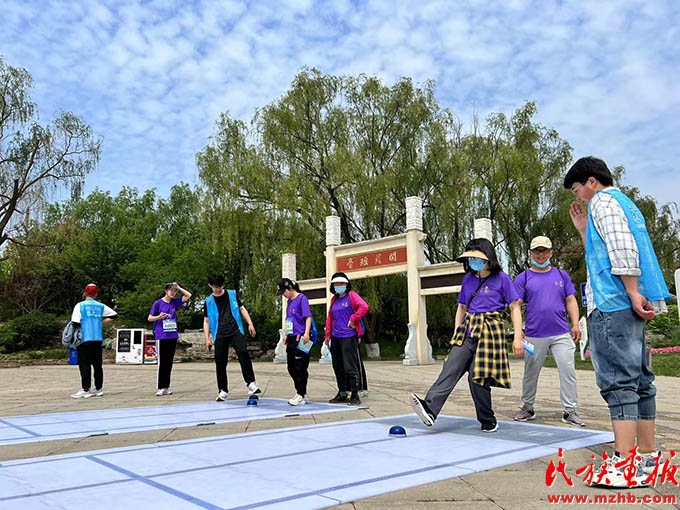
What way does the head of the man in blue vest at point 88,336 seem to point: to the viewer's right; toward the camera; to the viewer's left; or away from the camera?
away from the camera

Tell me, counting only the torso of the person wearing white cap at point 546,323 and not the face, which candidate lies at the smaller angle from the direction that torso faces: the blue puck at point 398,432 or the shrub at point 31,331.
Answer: the blue puck

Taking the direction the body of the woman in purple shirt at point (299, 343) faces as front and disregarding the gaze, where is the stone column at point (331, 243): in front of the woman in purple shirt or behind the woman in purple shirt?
behind

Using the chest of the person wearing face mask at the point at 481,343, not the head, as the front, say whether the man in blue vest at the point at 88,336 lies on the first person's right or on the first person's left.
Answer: on the first person's right

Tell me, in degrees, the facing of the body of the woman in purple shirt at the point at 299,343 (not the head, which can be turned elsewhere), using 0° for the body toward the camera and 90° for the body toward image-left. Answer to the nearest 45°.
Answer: approximately 45°

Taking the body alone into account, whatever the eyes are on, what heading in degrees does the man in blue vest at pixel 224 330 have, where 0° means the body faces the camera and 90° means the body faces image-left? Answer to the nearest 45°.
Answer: approximately 0°

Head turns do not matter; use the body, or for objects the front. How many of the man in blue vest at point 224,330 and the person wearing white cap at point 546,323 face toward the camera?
2

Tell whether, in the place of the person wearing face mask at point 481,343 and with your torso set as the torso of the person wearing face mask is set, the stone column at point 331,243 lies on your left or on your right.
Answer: on your right

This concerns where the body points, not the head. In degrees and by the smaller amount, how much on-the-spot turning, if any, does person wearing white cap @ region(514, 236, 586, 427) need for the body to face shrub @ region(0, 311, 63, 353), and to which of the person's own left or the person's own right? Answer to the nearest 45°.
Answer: approximately 135° to the person's own right

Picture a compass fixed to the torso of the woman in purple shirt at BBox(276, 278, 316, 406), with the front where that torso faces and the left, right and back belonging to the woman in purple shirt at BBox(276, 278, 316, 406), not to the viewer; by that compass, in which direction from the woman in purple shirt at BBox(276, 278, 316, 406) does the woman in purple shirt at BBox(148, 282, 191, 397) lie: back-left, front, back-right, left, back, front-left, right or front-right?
right

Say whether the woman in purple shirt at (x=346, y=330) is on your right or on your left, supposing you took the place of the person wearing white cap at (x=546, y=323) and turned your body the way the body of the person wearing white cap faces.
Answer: on your right
